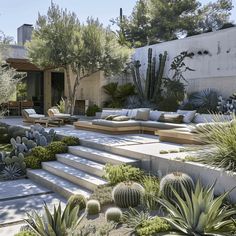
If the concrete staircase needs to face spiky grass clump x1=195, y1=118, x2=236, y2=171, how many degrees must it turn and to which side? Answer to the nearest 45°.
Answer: approximately 90° to its left

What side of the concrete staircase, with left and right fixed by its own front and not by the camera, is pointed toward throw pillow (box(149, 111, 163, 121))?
back

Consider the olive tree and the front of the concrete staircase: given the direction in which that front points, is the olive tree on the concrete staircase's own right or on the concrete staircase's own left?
on the concrete staircase's own right

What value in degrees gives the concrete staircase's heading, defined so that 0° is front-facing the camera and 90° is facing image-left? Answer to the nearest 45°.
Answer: approximately 45°

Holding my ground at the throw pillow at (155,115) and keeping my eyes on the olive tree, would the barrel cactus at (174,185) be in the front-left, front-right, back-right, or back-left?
back-left

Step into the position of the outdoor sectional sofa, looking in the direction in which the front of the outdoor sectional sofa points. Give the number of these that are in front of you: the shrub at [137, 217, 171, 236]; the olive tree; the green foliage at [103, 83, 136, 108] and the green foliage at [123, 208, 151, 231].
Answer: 2

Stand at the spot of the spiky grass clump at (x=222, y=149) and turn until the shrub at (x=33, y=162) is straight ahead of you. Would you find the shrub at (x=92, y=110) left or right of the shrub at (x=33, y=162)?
right

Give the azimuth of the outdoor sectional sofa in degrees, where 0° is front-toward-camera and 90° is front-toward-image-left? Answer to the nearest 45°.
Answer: approximately 0°

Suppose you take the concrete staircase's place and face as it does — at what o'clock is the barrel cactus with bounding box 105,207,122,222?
The barrel cactus is roughly at 10 o'clock from the concrete staircase.

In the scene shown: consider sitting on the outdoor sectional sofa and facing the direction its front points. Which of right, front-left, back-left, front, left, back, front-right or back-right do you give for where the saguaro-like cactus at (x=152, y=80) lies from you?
back

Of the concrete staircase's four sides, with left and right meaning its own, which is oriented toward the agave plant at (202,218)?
left

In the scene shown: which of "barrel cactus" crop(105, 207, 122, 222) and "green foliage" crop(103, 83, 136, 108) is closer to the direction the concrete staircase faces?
the barrel cactus
